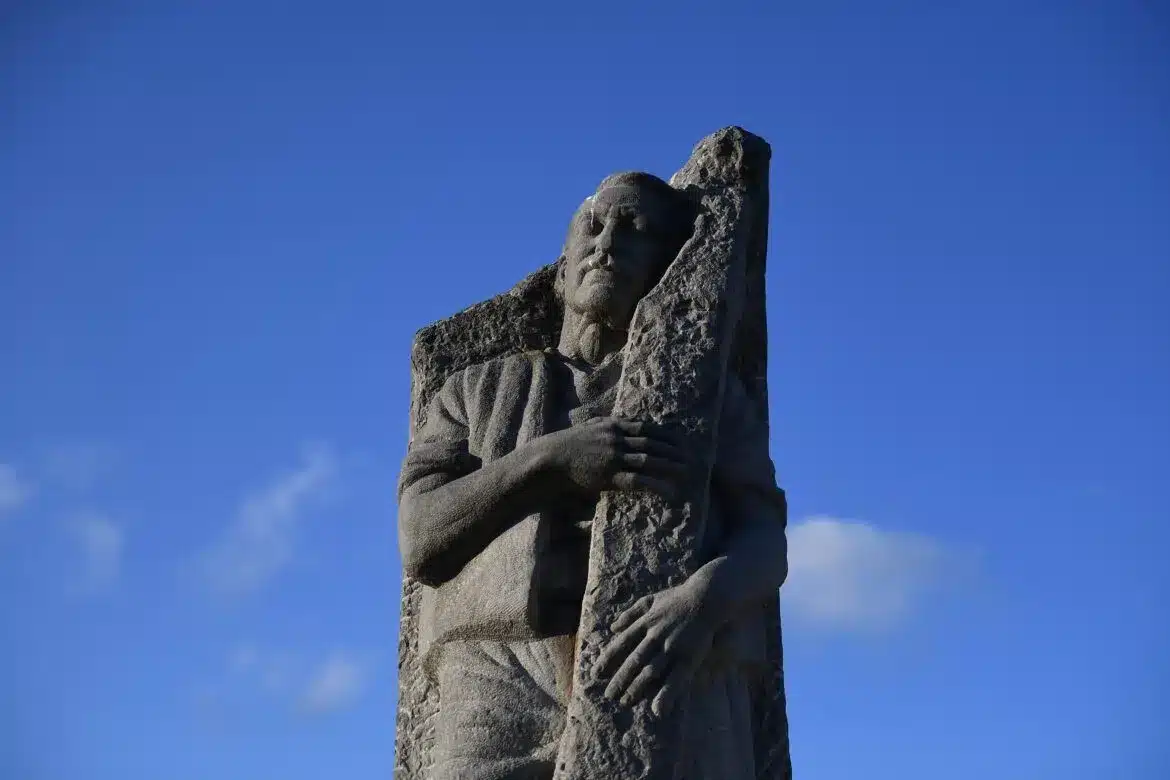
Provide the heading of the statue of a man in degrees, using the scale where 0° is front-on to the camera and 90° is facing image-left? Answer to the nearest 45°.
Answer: approximately 0°
